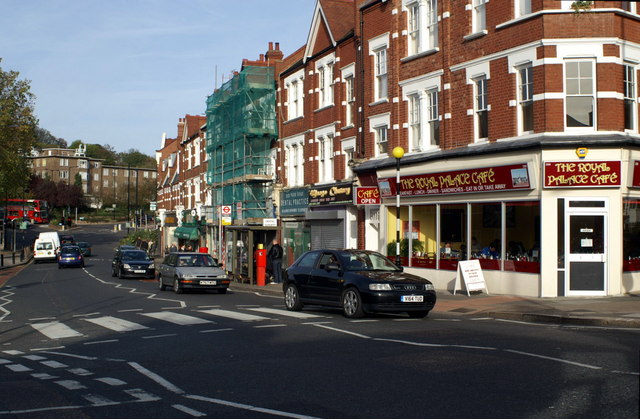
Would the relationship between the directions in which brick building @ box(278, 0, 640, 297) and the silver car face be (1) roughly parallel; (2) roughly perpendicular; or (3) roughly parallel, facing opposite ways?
roughly perpendicular

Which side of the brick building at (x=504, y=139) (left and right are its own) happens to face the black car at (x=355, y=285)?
front

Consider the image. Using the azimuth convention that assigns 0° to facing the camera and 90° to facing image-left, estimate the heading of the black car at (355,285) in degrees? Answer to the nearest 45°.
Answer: approximately 315°

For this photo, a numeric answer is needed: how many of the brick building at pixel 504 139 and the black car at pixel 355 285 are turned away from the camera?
0

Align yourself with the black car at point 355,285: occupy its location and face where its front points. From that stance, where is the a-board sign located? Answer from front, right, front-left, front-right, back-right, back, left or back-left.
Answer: left

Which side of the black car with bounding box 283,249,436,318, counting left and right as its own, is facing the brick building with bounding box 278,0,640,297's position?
left

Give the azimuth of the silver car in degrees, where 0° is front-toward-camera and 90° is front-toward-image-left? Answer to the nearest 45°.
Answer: approximately 315°

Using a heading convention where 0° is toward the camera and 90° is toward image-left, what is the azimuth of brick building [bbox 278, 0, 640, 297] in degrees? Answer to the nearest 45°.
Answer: approximately 45°

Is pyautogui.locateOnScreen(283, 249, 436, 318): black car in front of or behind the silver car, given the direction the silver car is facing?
in front

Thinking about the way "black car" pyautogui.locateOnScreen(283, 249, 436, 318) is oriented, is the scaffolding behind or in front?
behind

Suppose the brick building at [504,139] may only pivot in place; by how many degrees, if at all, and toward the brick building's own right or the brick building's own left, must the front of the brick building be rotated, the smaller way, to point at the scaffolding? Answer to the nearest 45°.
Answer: approximately 90° to the brick building's own right

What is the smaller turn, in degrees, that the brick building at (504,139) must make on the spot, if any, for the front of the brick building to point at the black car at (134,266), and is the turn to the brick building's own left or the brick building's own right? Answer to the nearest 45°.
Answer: approximately 90° to the brick building's own right
